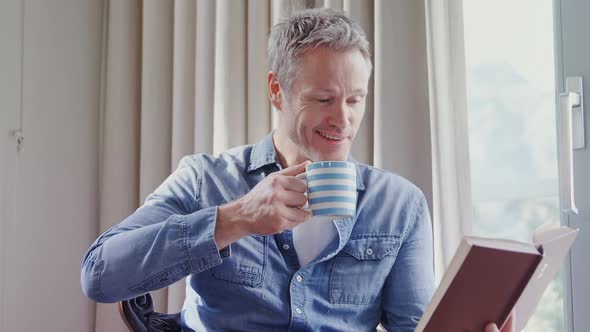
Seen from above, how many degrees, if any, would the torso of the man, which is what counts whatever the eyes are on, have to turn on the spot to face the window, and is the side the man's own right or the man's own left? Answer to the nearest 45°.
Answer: approximately 135° to the man's own left

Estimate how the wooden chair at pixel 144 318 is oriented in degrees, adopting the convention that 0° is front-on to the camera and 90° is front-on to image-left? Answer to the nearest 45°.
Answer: approximately 315°

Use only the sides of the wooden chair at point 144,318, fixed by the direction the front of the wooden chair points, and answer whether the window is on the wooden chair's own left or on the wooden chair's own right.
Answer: on the wooden chair's own left

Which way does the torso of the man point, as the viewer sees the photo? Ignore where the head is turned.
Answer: toward the camera
